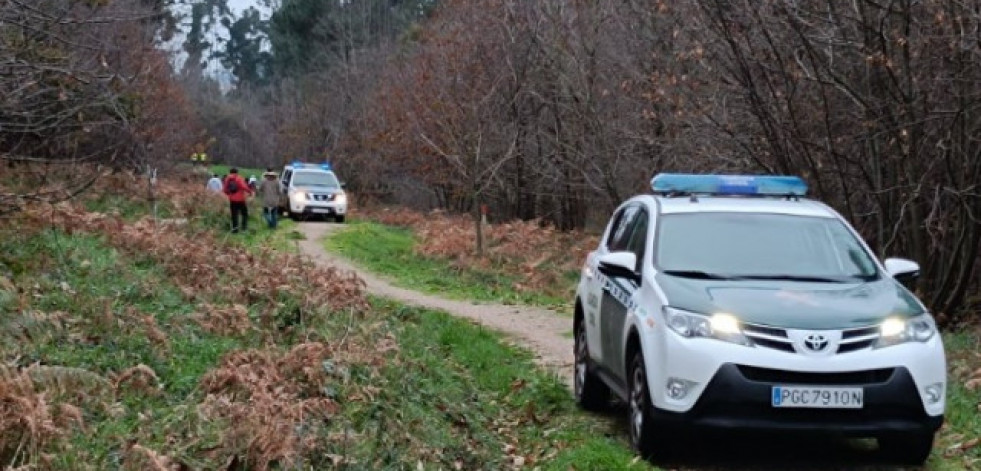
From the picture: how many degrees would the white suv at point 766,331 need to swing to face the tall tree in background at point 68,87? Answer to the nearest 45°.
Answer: approximately 135° to its right

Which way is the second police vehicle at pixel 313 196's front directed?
toward the camera

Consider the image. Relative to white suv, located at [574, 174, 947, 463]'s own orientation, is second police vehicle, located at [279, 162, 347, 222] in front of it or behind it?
behind

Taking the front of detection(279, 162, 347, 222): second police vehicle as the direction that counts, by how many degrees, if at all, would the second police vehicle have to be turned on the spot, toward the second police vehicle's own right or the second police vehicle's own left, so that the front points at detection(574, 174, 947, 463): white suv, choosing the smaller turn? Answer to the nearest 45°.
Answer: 0° — it already faces it

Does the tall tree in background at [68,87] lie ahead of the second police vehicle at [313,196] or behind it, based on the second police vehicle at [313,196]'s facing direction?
ahead

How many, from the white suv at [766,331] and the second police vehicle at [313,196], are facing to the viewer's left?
0

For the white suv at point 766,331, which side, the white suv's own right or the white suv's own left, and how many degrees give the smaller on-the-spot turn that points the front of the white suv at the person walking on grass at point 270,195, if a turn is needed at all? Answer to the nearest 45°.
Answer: approximately 180°

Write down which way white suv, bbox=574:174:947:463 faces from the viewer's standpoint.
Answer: facing the viewer and to the right of the viewer
